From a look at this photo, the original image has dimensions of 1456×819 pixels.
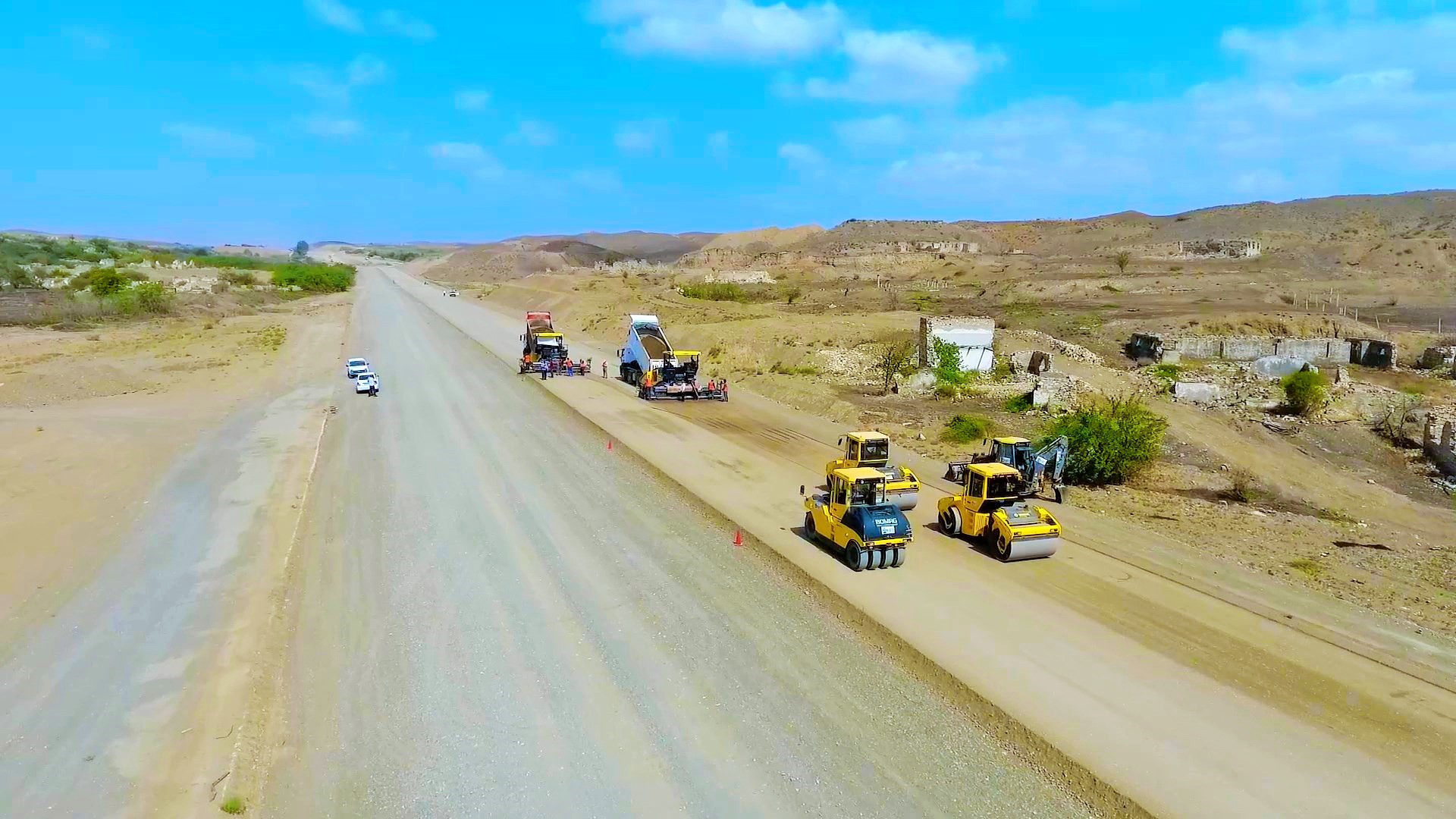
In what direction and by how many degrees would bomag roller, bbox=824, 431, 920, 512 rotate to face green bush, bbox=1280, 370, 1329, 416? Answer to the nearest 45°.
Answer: approximately 90° to its left

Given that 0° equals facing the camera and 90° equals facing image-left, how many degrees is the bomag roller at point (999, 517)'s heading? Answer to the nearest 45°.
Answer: approximately 315°

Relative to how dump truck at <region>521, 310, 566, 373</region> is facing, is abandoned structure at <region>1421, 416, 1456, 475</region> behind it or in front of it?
behind

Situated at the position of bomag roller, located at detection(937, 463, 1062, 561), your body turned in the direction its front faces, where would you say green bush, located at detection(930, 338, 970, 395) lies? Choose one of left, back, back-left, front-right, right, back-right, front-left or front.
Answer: back-left

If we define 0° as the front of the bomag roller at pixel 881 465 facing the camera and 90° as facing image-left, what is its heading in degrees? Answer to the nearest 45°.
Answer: approximately 315°

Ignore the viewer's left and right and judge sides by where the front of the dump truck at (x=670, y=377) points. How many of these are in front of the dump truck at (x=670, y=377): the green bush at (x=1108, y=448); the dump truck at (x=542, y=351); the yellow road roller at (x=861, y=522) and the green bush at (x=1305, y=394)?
1

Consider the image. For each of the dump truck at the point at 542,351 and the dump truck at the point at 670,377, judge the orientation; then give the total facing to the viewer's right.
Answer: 0

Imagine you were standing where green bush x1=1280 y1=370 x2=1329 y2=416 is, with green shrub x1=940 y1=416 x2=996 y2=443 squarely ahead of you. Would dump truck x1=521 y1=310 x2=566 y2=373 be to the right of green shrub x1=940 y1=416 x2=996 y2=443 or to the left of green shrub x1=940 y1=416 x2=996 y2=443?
right

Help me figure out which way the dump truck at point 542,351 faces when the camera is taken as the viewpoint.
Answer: facing away from the viewer and to the left of the viewer
